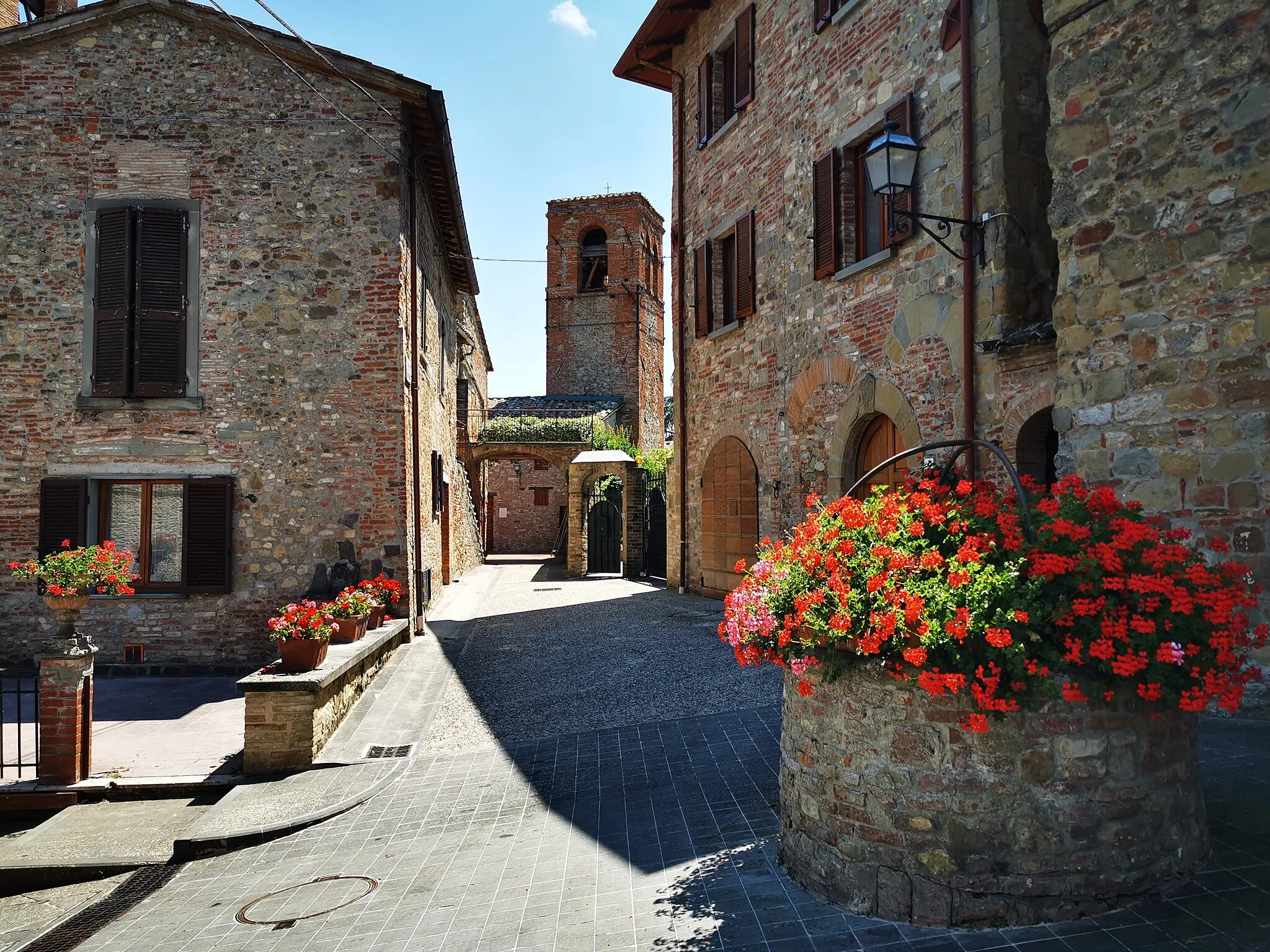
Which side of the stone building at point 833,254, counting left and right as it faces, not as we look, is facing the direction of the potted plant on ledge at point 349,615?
front

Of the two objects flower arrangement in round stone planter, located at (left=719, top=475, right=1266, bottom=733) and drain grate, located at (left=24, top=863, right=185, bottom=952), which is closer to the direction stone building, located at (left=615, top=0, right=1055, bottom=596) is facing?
the drain grate

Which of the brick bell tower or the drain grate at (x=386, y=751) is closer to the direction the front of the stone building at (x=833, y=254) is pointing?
the drain grate

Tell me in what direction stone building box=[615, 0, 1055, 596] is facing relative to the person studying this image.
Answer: facing the viewer and to the left of the viewer

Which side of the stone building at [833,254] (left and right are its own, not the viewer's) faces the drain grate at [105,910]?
front

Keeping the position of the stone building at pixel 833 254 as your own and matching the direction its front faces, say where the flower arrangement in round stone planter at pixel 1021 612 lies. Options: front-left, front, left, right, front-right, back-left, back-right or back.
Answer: front-left

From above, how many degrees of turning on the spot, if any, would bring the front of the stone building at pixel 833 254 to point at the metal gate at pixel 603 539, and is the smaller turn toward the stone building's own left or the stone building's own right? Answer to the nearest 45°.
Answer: approximately 90° to the stone building's own right

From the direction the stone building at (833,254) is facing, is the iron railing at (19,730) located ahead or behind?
ahead

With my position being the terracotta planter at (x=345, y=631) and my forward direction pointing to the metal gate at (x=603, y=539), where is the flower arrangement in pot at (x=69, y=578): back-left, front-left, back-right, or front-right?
back-left

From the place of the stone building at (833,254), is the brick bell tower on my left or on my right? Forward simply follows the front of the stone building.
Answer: on my right

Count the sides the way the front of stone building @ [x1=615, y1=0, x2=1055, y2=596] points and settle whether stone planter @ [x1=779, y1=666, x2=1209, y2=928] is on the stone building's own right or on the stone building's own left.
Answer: on the stone building's own left

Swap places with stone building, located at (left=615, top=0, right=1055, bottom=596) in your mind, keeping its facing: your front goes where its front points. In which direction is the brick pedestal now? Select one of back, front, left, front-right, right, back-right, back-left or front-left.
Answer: front
